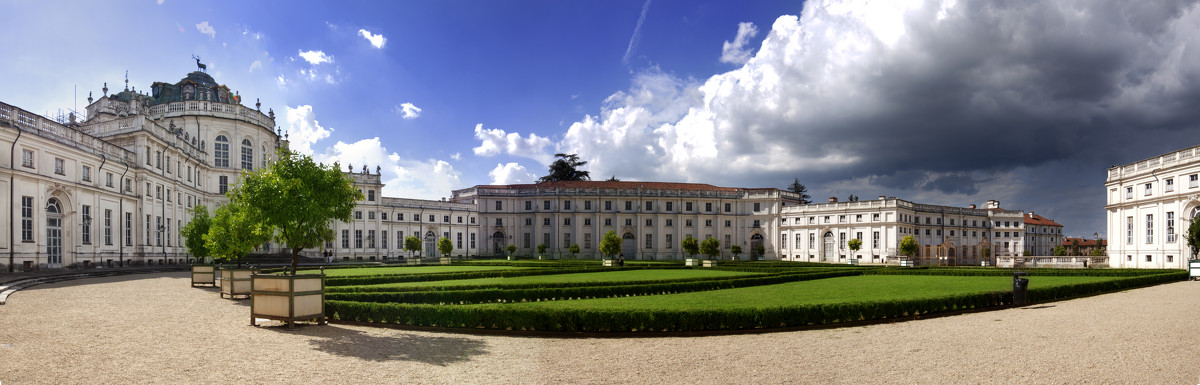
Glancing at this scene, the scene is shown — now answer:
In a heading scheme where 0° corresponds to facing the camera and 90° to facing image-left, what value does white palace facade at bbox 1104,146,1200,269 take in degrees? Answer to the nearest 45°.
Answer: approximately 45°
